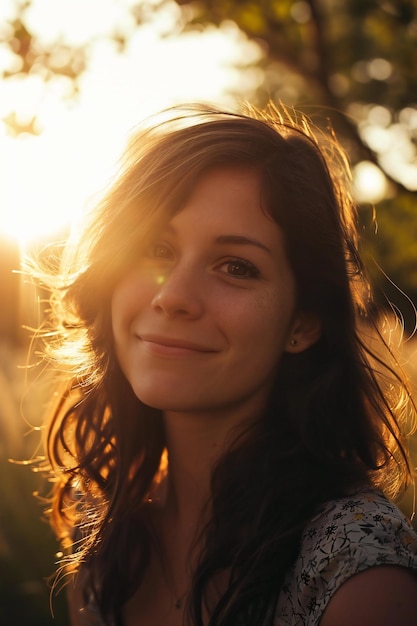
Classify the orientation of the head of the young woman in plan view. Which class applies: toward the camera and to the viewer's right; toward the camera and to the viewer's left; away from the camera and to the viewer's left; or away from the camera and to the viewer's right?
toward the camera and to the viewer's left

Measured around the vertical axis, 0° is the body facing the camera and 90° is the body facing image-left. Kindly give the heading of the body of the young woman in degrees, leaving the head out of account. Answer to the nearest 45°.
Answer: approximately 45°
